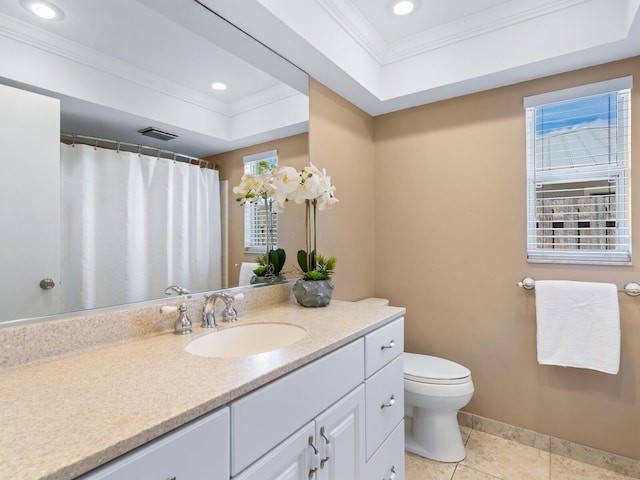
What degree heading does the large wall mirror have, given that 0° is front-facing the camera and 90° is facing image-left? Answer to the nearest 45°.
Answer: approximately 315°

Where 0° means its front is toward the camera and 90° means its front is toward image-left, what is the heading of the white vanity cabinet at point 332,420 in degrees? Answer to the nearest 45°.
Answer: approximately 315°

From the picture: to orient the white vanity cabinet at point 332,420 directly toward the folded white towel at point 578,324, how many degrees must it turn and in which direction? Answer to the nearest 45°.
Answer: approximately 90° to its left

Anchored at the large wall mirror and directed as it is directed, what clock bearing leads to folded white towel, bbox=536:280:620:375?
The folded white towel is roughly at 11 o'clock from the large wall mirror.

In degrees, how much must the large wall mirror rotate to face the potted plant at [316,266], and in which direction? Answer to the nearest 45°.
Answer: approximately 45° to its left

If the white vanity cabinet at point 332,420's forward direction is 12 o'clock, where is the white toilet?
The white toilet is roughly at 9 o'clock from the white vanity cabinet.

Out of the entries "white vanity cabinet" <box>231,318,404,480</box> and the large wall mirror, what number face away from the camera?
0

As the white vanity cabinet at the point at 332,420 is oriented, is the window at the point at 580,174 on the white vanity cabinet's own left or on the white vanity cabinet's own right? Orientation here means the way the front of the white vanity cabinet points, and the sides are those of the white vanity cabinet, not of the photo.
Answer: on the white vanity cabinet's own left

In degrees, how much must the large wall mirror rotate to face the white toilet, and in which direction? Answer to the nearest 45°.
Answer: approximately 45° to its left
